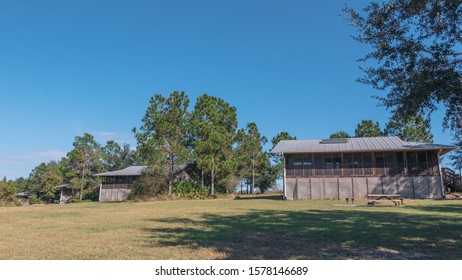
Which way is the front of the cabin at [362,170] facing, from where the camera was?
facing the viewer

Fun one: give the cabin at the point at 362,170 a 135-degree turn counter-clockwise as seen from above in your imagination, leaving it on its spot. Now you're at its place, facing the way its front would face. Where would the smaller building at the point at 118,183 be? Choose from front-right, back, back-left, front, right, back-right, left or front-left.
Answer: back-left

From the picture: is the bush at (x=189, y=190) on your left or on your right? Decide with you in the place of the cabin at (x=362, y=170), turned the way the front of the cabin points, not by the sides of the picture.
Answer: on your right
